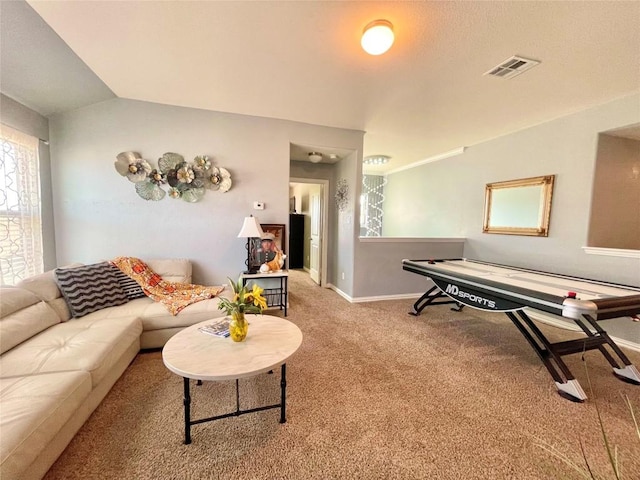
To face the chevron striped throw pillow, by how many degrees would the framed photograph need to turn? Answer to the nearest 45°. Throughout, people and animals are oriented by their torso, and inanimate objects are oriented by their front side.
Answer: approximately 45° to its right

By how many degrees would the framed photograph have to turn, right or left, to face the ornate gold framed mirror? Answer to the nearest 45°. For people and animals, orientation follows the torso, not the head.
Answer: approximately 90° to its left

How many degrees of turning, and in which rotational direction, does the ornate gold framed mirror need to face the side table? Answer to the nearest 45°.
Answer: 0° — it already faces it

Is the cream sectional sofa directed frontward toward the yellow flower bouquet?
yes

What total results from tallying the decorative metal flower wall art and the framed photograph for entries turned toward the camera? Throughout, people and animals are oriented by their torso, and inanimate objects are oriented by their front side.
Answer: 2

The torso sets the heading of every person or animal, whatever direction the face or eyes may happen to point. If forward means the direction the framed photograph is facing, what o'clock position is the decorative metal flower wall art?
The decorative metal flower wall art is roughly at 3 o'clock from the framed photograph.

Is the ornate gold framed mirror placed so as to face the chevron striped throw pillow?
yes

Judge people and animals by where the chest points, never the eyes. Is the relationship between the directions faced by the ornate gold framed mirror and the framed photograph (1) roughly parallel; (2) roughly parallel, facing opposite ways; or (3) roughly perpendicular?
roughly perpendicular
